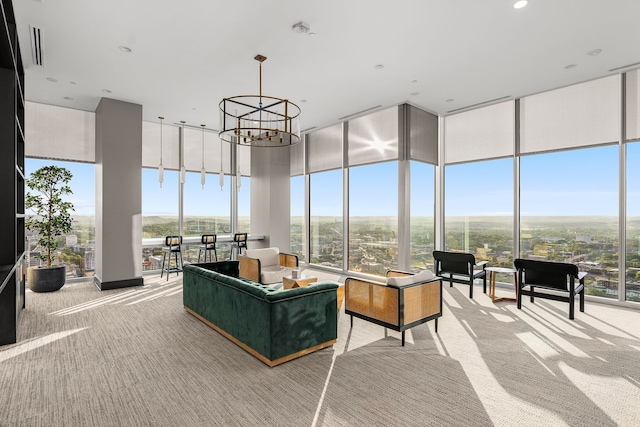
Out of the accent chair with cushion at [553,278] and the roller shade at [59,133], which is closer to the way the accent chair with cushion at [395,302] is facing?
the roller shade

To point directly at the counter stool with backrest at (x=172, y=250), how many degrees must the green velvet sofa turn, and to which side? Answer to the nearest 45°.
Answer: approximately 90° to its left

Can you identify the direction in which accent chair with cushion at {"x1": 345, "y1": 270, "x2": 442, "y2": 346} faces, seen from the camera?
facing away from the viewer and to the left of the viewer

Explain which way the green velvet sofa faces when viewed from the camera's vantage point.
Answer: facing away from the viewer and to the right of the viewer

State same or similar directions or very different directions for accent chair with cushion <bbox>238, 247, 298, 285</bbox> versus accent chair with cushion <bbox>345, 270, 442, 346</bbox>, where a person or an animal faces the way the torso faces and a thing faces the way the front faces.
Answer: very different directions

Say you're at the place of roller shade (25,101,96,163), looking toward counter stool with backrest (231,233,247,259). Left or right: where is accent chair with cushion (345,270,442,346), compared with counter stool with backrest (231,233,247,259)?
right

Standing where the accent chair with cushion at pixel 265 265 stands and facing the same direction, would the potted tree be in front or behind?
behind

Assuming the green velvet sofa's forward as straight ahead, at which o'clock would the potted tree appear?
The potted tree is roughly at 9 o'clock from the green velvet sofa.
